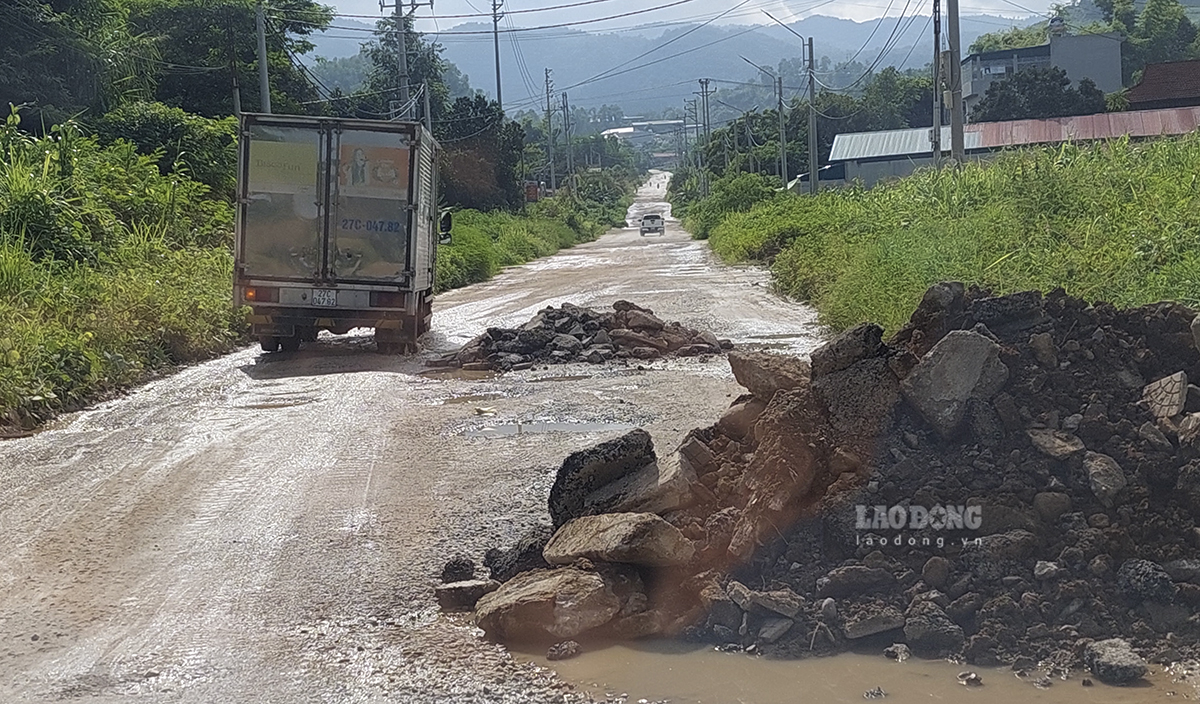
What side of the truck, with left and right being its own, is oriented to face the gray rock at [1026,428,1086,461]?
back

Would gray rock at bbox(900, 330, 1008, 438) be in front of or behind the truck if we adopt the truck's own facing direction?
behind

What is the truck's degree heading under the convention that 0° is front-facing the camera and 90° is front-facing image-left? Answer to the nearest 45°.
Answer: approximately 180°

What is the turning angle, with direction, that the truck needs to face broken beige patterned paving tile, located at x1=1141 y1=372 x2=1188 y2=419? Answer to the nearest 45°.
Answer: approximately 180°

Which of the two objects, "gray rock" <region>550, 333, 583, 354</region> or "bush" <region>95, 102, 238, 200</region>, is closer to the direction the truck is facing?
the bush

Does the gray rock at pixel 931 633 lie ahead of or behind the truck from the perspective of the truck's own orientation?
behind

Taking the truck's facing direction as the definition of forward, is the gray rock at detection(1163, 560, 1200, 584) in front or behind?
behind

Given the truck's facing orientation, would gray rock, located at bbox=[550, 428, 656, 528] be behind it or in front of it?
behind

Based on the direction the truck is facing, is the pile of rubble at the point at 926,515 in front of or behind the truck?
behind

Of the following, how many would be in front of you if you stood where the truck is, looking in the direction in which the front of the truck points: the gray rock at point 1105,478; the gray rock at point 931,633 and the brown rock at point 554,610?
0

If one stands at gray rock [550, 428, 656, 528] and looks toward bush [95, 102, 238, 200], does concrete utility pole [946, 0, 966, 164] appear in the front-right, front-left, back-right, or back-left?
front-right

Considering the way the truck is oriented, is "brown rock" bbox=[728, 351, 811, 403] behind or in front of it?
behind

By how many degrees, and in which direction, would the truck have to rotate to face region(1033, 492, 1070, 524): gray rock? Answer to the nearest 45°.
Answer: approximately 180°

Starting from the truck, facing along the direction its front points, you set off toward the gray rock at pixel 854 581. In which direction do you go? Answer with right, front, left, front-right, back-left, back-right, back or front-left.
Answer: back
